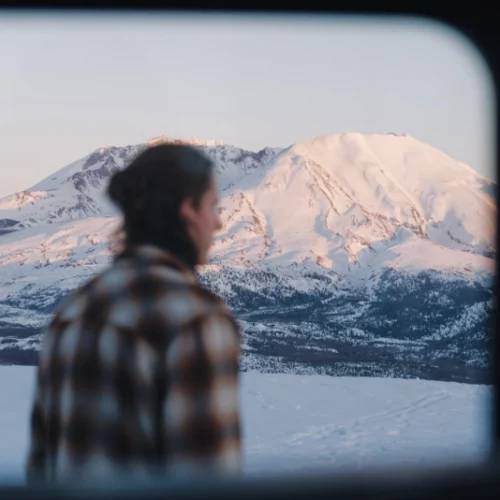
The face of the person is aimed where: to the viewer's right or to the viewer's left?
to the viewer's right

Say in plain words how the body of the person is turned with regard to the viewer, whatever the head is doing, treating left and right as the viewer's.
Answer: facing away from the viewer and to the right of the viewer
